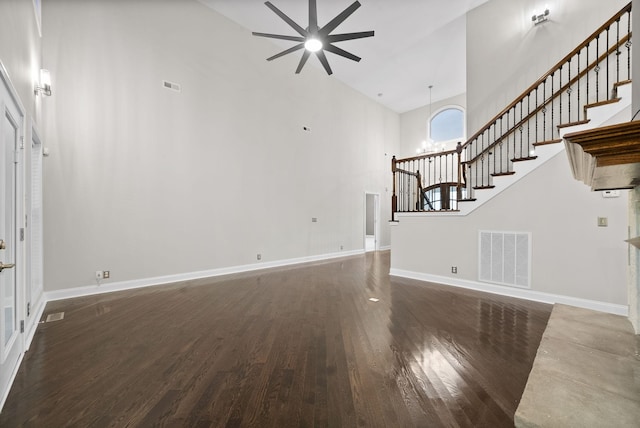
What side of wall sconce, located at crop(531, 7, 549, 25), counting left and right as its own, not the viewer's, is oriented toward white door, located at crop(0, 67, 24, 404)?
front

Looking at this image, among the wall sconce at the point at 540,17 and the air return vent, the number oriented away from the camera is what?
0

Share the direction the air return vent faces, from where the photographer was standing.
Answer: facing the viewer and to the left of the viewer

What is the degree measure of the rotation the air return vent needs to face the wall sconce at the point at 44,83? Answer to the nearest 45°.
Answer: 0° — it already faces it

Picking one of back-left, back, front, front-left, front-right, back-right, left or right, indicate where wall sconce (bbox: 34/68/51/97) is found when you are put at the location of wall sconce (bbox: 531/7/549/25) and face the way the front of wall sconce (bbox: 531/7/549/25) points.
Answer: front

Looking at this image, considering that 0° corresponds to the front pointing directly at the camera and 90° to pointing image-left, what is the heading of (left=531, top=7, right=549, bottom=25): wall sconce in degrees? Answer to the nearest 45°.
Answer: approximately 45°

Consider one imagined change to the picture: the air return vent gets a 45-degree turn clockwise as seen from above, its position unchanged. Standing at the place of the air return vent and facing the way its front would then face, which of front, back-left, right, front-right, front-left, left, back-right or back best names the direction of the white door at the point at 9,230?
front-left

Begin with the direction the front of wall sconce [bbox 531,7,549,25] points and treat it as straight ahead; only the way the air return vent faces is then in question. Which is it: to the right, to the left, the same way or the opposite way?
the same way
